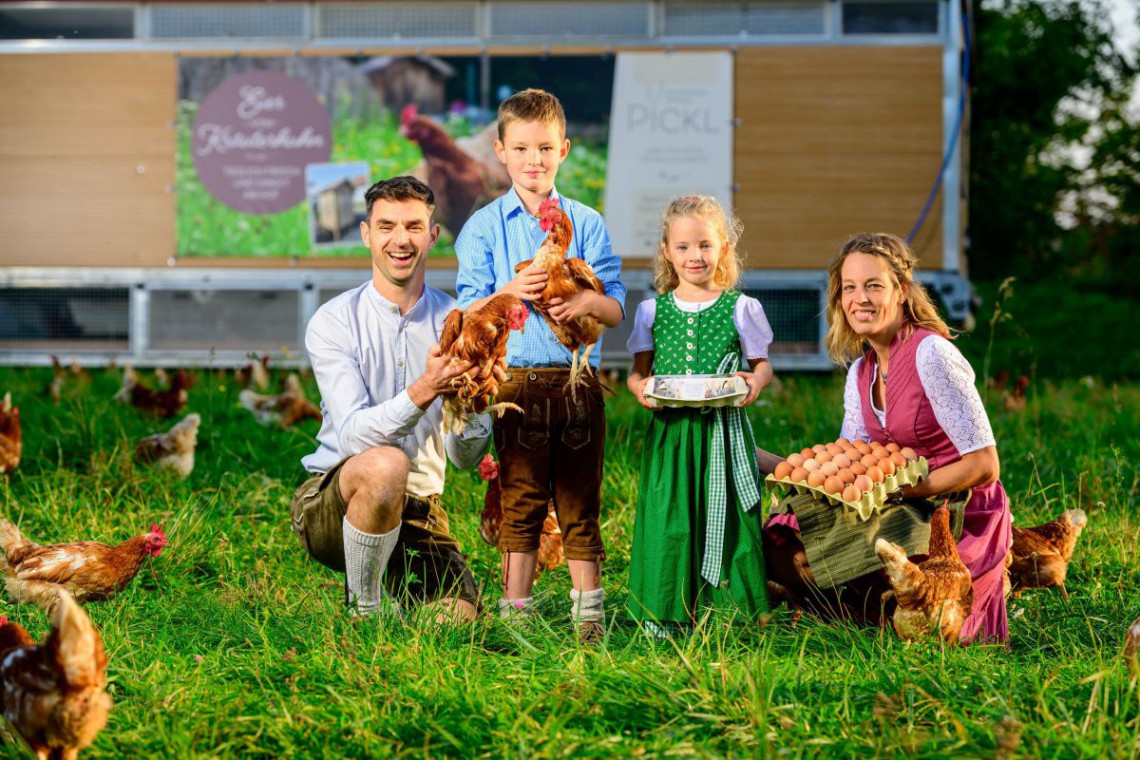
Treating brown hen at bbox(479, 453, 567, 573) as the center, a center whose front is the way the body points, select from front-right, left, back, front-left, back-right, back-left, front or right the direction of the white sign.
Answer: right

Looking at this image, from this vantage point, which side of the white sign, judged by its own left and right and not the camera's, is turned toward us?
front

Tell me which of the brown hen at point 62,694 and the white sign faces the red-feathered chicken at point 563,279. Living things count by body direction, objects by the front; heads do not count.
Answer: the white sign

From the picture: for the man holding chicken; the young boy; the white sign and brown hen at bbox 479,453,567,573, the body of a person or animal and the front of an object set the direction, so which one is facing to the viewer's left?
the brown hen

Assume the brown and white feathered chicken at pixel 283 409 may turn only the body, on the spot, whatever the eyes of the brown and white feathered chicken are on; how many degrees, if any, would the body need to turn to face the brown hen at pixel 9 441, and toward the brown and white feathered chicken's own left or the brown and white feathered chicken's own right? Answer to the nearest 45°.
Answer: approximately 135° to the brown and white feathered chicken's own right

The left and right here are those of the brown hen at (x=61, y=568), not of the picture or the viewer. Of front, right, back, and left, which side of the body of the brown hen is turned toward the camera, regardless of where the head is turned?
right

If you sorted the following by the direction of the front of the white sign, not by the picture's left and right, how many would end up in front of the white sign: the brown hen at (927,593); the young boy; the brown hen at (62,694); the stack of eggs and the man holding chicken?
5

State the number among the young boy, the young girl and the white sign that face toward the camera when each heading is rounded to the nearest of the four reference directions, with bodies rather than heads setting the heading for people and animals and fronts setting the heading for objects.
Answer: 3
